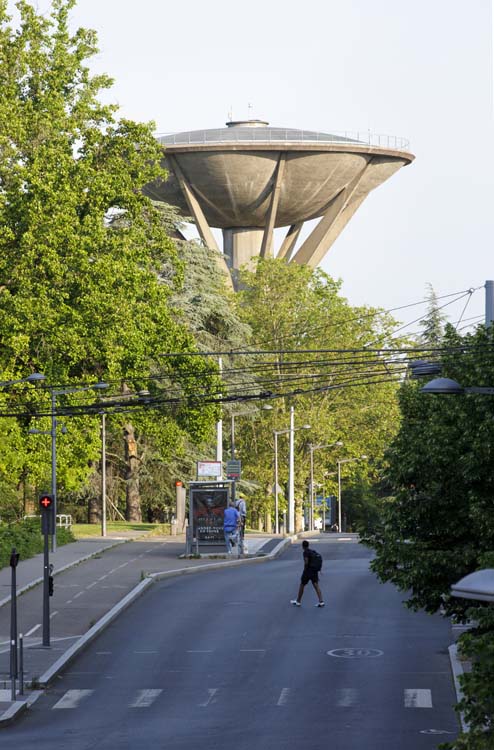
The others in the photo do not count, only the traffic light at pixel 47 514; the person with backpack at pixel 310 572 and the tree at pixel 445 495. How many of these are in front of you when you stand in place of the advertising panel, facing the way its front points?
3

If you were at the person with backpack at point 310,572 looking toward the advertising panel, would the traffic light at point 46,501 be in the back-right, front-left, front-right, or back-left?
back-left

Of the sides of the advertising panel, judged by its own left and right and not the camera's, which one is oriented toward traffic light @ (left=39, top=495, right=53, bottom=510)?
front

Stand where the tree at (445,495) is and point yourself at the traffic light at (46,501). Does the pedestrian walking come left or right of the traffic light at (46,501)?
right

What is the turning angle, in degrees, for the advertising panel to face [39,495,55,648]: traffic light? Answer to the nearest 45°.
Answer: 0° — it already faces it

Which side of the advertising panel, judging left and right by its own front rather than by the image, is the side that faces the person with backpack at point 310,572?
front

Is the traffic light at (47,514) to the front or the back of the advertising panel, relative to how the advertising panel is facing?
to the front

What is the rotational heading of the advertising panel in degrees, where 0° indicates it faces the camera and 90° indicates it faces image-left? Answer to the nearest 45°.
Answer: approximately 0°
